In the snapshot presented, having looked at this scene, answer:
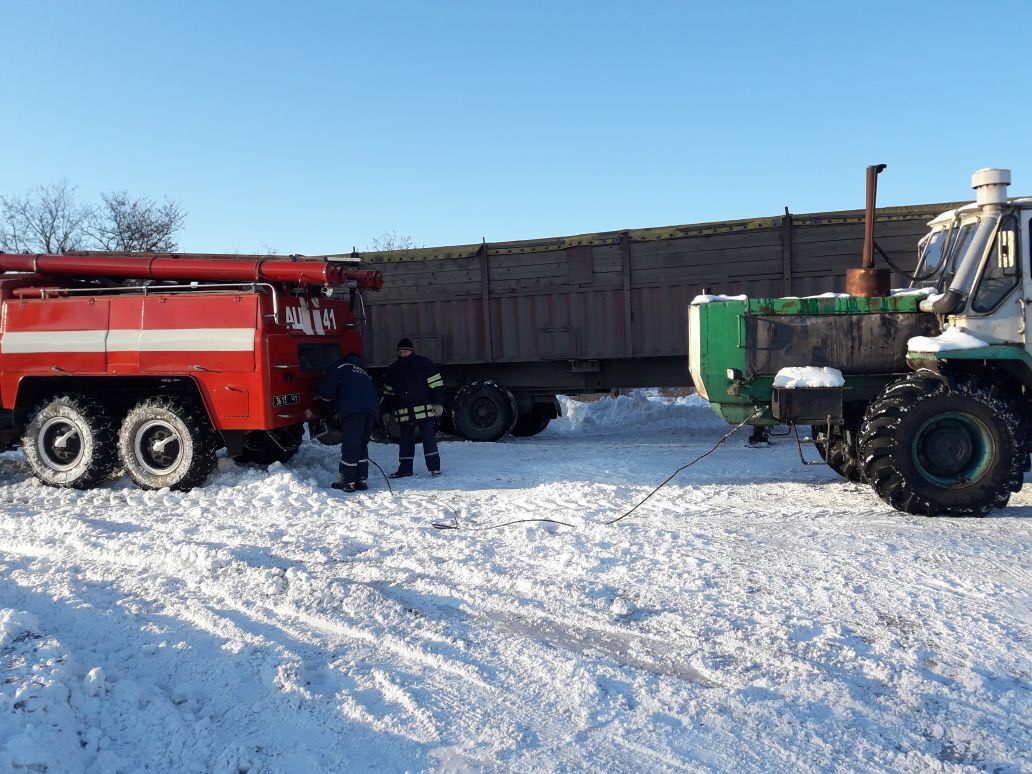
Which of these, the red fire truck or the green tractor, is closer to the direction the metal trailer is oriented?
the green tractor

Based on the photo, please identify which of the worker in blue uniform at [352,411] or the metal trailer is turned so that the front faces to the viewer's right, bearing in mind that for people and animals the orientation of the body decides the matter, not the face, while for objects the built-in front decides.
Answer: the metal trailer

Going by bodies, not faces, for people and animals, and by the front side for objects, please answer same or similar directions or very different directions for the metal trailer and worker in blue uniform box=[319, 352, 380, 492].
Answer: very different directions

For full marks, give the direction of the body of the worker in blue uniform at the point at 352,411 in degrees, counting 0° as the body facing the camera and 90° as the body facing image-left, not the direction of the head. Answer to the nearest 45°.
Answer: approximately 135°

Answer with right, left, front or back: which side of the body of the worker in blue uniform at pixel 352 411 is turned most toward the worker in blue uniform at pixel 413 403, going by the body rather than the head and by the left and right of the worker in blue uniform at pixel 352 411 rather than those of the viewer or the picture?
right

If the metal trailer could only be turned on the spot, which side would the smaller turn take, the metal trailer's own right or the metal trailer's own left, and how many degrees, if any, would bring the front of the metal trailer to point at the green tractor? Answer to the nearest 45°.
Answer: approximately 45° to the metal trailer's own right

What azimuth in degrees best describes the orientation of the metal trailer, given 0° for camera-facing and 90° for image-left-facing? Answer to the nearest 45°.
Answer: approximately 270°

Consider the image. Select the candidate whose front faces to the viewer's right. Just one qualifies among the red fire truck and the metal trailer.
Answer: the metal trailer

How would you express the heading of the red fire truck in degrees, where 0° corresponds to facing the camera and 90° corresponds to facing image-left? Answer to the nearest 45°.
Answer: approximately 135°

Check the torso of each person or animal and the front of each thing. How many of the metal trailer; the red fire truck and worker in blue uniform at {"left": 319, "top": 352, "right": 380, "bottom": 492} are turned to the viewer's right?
1
